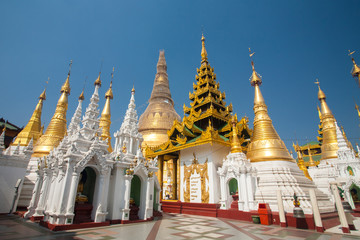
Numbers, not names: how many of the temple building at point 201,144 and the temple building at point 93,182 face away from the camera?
0

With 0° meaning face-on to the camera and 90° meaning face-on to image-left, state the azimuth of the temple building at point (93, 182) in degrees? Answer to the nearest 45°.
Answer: approximately 315°
